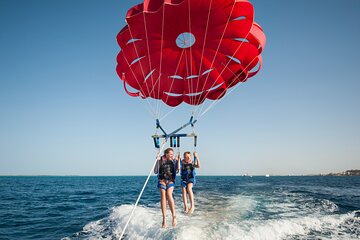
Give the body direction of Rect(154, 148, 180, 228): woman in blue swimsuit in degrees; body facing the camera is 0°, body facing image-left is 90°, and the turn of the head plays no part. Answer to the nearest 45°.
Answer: approximately 0°

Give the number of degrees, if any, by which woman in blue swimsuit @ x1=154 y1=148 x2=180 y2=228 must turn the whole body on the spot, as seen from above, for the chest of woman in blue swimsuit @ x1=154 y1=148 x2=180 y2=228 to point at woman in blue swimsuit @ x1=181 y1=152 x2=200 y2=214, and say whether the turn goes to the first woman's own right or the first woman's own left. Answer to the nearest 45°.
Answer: approximately 135° to the first woman's own left
